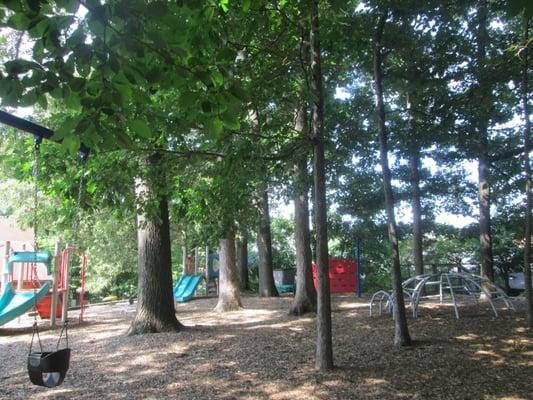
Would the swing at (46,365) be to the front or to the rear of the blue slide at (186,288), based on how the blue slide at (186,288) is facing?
to the front

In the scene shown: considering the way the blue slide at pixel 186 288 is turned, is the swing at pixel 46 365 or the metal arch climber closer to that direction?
the swing

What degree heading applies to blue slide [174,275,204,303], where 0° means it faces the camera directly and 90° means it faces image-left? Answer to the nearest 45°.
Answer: approximately 45°

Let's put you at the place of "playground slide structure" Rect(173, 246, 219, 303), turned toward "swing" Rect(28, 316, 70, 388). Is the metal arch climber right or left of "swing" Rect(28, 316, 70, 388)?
left

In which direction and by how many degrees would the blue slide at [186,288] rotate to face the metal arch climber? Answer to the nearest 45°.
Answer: approximately 90° to its left
